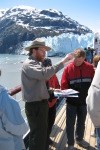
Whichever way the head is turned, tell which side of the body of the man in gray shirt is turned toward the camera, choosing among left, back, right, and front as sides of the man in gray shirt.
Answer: right
